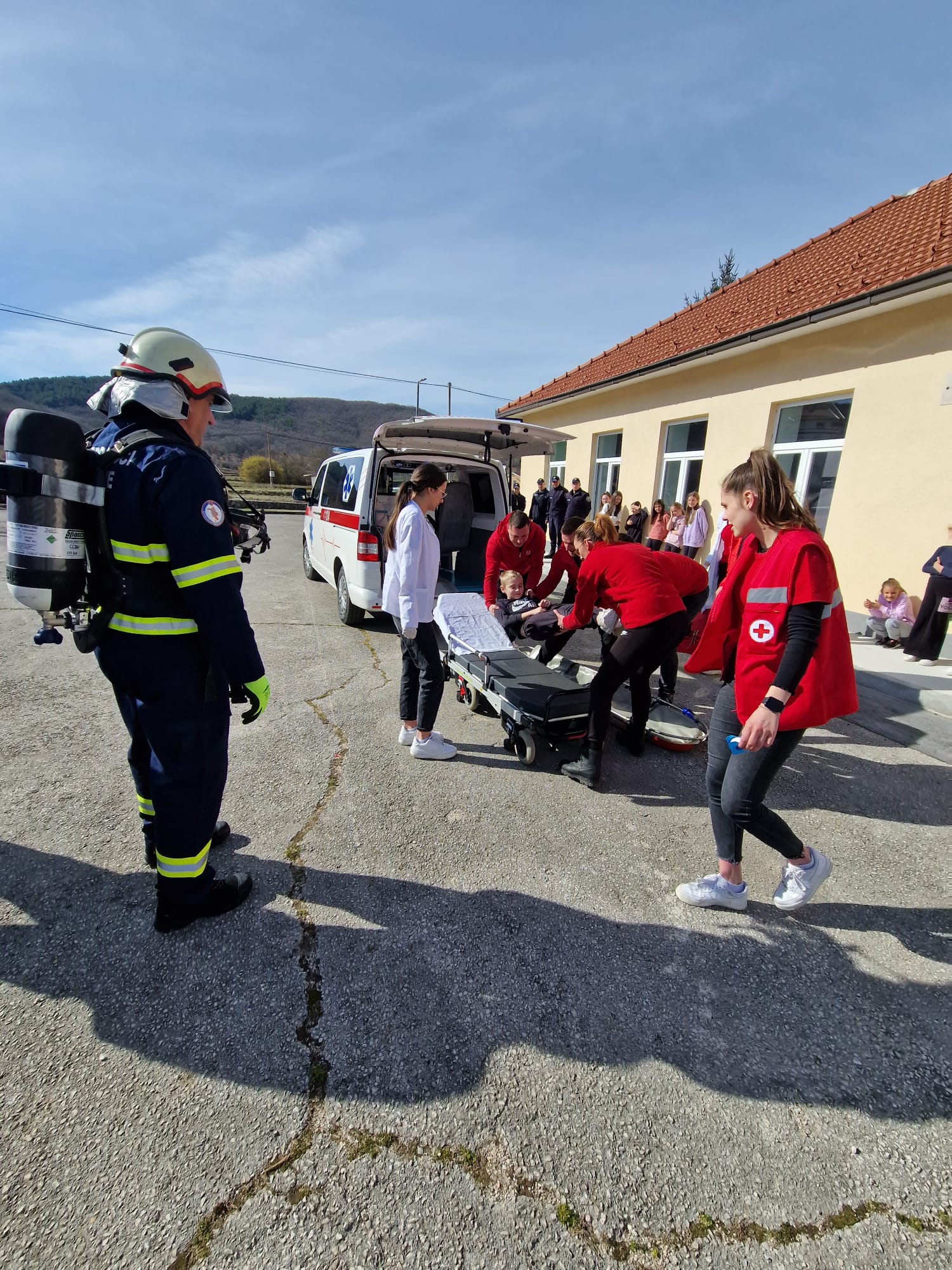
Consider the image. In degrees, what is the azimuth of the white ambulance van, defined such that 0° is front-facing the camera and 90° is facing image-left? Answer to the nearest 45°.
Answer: approximately 135°

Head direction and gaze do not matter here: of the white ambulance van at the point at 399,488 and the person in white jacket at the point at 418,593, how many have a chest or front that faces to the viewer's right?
1

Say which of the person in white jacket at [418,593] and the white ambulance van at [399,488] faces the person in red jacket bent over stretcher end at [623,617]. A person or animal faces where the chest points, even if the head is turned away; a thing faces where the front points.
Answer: the person in white jacket

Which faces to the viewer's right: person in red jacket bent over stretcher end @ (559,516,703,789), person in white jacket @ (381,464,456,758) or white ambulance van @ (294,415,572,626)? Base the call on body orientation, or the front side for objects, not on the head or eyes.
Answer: the person in white jacket

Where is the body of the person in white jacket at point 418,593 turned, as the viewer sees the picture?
to the viewer's right

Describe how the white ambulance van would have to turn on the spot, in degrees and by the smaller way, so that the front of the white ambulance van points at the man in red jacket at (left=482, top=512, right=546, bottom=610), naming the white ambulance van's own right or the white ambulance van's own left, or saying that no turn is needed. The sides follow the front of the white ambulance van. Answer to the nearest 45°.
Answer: approximately 180°

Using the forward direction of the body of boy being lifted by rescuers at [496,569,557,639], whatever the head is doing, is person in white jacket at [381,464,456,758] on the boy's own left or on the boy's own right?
on the boy's own right

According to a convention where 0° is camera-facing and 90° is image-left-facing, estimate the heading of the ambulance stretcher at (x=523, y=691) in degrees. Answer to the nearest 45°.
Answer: approximately 315°

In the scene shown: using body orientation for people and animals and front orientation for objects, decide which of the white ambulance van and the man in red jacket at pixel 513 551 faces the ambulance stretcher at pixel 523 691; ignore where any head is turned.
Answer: the man in red jacket

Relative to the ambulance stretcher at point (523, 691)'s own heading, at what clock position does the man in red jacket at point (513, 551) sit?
The man in red jacket is roughly at 7 o'clock from the ambulance stretcher.

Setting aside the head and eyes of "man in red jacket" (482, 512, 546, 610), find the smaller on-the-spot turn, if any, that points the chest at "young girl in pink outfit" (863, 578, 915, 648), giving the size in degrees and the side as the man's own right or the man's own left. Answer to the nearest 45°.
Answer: approximately 90° to the man's own left

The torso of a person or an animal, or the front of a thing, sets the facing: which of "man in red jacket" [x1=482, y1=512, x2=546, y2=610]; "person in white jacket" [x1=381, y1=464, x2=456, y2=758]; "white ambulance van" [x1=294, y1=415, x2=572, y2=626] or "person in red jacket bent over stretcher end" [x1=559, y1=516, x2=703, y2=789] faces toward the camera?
the man in red jacket

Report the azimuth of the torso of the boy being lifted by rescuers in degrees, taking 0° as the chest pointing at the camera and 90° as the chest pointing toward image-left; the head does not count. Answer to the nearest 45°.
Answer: approximately 315°

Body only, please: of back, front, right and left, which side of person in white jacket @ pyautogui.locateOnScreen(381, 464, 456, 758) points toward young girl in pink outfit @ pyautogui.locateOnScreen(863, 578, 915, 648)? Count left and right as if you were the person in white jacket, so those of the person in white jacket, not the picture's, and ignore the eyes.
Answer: front

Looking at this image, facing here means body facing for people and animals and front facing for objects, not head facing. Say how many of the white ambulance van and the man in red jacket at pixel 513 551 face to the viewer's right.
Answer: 0

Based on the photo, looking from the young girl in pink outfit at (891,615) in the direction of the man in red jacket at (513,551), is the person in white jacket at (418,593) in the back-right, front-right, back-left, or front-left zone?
front-left

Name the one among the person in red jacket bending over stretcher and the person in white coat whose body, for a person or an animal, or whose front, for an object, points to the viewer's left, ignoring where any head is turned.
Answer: the person in red jacket bending over stretcher
